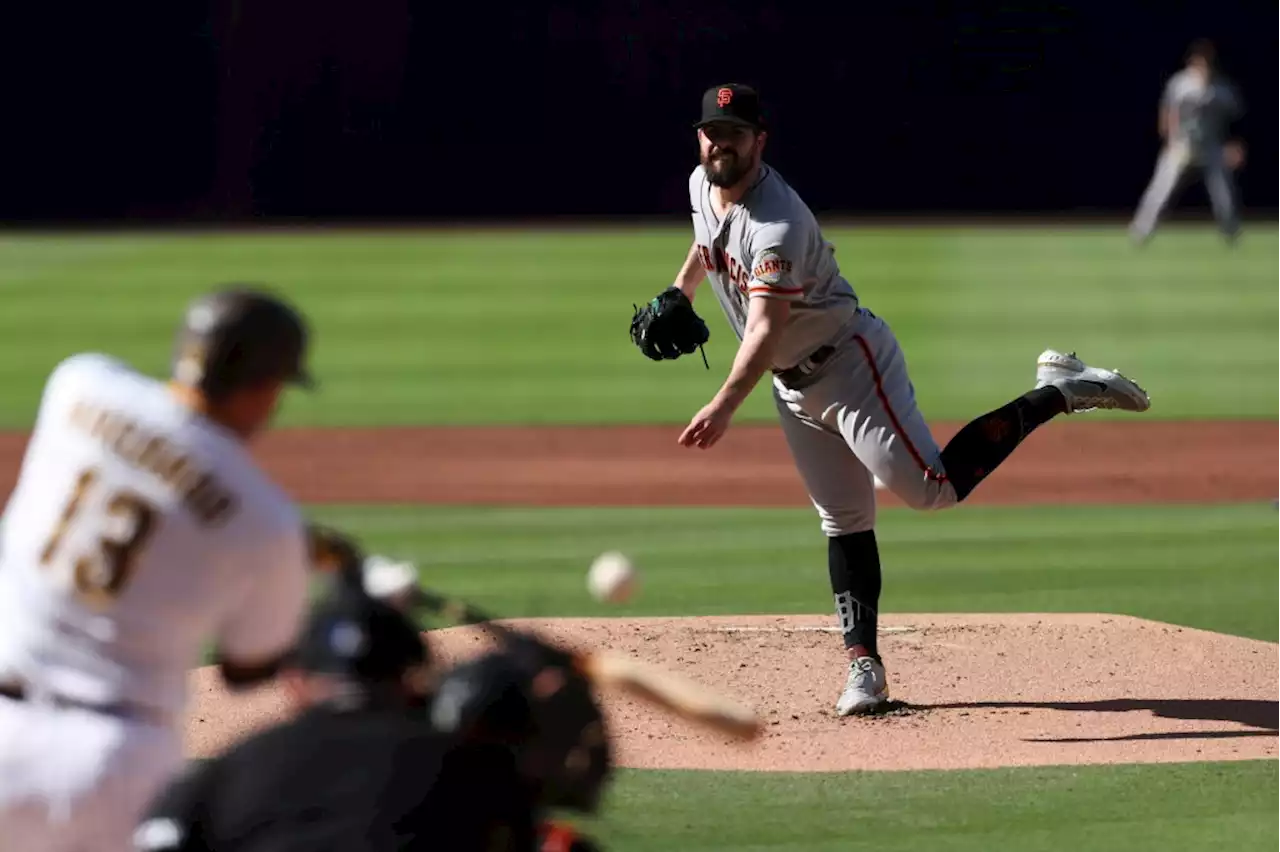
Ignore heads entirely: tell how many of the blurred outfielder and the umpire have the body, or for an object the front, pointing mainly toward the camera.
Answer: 1

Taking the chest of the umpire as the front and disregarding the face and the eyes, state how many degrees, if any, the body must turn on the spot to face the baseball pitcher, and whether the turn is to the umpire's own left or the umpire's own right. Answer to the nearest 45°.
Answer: approximately 45° to the umpire's own right

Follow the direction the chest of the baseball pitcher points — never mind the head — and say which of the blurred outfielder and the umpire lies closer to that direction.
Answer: the umpire

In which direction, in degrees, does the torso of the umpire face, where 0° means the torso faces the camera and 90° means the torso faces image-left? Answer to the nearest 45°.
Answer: approximately 180°

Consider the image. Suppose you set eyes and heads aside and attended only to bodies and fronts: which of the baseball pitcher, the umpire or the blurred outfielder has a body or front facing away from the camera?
the umpire

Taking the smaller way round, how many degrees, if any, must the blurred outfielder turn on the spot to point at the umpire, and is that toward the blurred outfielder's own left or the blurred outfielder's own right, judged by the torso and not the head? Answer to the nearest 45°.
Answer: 0° — they already face them

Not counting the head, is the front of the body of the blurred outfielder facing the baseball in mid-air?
yes

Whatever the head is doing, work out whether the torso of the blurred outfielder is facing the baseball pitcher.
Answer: yes

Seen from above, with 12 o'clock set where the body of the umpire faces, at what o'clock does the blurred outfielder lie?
The blurred outfielder is roughly at 1 o'clock from the umpire.
